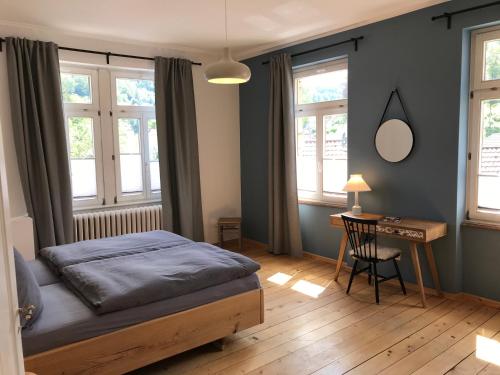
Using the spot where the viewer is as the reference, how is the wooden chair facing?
facing away from the viewer and to the right of the viewer

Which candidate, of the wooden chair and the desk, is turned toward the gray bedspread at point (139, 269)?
the desk

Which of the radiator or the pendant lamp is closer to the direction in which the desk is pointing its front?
the pendant lamp

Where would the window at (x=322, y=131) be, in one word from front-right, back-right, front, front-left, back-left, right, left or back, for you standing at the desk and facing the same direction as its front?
right

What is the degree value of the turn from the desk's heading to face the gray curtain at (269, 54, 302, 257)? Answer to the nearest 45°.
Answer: approximately 90° to its right

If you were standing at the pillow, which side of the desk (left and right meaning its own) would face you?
front

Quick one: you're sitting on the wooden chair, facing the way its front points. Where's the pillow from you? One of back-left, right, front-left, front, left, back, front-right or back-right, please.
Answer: back

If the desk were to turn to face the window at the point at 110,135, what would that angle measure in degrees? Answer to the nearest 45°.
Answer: approximately 45° to its right

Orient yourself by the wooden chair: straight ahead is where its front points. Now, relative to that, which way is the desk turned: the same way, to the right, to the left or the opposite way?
the opposite way

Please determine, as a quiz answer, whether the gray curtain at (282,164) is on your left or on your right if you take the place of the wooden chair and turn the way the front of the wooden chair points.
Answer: on your left
